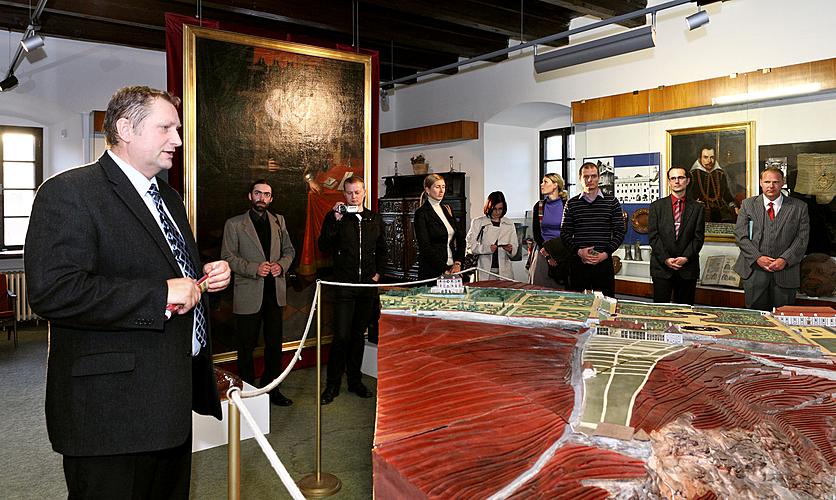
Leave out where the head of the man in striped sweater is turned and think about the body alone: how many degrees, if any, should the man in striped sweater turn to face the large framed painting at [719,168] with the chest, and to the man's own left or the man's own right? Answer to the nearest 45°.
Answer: approximately 135° to the man's own left

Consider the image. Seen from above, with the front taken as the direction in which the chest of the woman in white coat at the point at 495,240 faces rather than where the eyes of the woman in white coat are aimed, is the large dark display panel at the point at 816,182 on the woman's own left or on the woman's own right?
on the woman's own left

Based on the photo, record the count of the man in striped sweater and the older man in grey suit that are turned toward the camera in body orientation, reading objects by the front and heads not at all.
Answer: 2

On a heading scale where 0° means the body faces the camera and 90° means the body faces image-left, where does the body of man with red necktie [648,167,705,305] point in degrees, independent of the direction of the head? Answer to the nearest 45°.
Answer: approximately 0°

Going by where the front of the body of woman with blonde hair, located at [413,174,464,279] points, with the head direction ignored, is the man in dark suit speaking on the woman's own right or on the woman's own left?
on the woman's own right

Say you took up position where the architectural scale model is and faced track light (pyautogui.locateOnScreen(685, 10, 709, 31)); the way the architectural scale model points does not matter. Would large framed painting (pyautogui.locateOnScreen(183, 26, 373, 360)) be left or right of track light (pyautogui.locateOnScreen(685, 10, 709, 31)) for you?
left

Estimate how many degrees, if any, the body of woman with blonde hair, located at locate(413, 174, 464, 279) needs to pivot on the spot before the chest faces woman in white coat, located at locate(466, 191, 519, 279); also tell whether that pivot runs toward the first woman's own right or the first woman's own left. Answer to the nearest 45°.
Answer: approximately 90° to the first woman's own left

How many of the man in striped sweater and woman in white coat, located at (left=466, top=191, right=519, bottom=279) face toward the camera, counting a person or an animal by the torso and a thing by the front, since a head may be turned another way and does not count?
2

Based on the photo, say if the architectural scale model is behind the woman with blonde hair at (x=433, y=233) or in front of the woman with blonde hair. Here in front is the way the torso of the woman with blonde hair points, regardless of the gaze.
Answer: in front

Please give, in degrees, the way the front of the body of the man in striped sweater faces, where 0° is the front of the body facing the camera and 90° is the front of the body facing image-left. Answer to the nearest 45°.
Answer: approximately 0°

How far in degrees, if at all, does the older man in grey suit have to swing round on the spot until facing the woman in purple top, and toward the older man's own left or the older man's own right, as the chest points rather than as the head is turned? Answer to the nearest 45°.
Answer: approximately 90° to the older man's own right

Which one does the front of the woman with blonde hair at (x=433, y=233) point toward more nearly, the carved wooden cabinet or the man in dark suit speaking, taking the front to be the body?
the man in dark suit speaking
